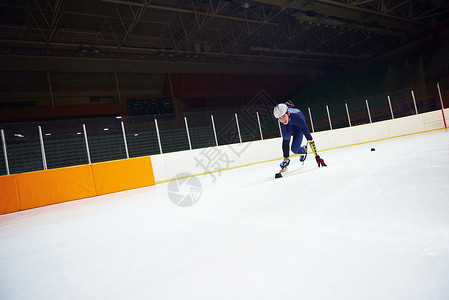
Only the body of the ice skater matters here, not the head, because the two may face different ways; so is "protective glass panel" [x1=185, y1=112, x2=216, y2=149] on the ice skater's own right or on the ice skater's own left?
on the ice skater's own right

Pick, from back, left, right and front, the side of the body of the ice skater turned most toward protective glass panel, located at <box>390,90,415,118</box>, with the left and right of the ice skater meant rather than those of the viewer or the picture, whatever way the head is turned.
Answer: back

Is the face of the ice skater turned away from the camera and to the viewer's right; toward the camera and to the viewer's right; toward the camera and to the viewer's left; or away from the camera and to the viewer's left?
toward the camera and to the viewer's left

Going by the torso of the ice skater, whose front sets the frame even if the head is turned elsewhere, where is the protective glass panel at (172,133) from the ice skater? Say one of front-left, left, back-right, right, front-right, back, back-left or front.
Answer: right

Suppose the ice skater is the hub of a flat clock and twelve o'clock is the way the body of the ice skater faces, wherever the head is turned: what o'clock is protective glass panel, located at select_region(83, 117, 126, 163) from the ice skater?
The protective glass panel is roughly at 2 o'clock from the ice skater.

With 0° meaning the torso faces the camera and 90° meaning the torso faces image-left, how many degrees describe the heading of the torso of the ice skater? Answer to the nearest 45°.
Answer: approximately 45°
